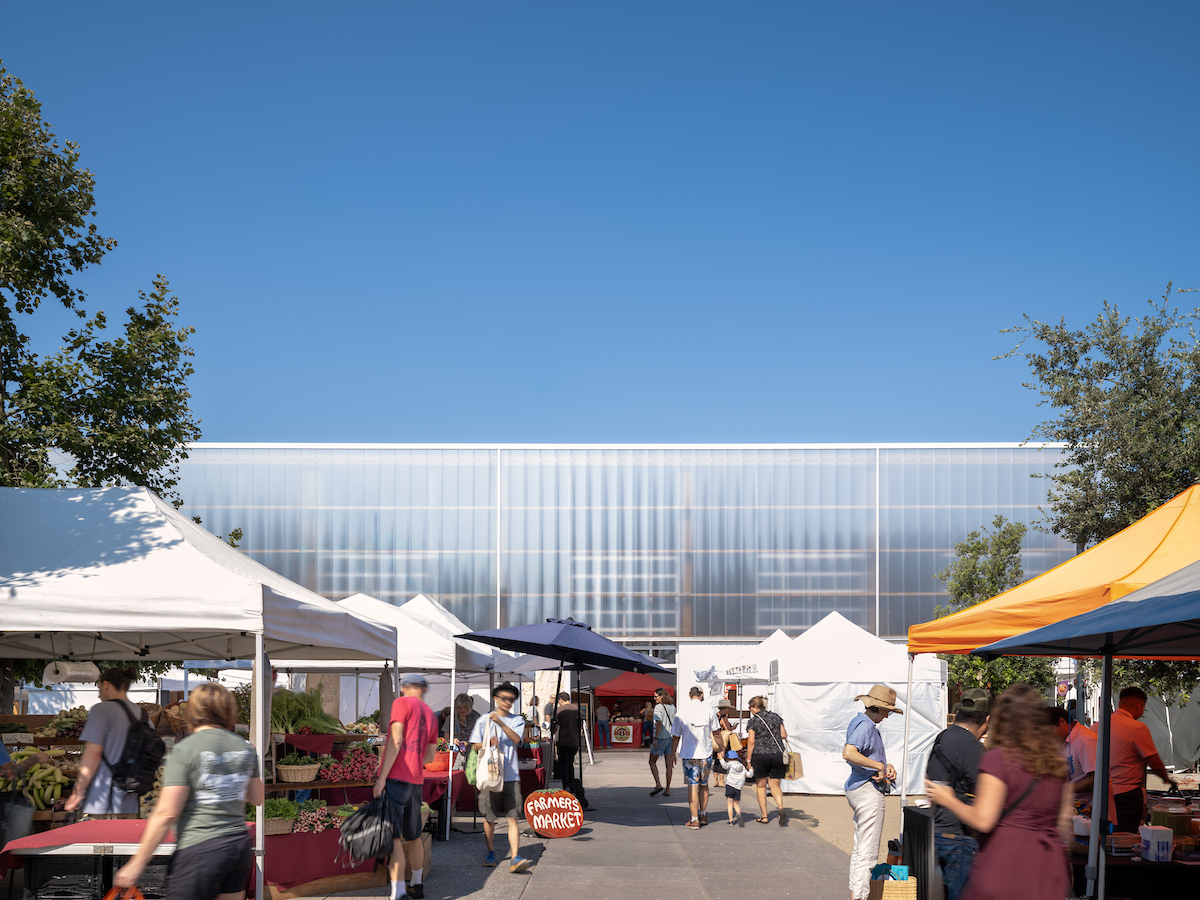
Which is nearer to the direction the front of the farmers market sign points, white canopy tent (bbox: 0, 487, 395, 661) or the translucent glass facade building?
the white canopy tent

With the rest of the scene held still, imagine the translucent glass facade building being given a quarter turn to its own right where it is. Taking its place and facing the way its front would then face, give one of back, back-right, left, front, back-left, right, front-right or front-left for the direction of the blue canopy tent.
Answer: left

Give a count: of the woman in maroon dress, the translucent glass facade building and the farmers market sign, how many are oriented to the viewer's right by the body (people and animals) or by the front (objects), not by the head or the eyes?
0

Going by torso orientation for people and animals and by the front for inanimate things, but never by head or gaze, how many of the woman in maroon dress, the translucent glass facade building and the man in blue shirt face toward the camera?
1

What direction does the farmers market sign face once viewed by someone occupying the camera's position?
facing the viewer

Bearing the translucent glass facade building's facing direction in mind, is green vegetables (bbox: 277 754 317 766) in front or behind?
in front

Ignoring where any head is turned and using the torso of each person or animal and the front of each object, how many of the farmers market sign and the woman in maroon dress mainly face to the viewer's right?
0

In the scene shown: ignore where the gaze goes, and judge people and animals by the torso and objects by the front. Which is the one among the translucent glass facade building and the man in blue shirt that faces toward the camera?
the translucent glass facade building

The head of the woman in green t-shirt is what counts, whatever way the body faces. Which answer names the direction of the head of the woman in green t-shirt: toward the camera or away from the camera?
away from the camera

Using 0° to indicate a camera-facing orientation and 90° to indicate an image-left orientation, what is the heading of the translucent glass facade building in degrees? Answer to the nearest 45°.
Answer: approximately 0°

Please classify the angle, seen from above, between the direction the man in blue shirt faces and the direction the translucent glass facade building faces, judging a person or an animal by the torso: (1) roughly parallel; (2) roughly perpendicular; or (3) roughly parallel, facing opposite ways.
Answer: roughly perpendicular
